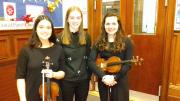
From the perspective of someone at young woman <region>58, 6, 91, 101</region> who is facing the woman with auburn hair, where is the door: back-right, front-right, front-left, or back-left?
front-left

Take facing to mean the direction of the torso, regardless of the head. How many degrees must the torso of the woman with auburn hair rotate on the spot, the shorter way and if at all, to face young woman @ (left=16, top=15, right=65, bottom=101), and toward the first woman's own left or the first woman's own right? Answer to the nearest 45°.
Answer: approximately 45° to the first woman's own right

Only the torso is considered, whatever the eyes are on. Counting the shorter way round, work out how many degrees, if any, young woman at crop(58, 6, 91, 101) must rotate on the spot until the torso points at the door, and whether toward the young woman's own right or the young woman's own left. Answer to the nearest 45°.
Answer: approximately 135° to the young woman's own left

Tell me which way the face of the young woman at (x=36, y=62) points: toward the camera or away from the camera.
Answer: toward the camera

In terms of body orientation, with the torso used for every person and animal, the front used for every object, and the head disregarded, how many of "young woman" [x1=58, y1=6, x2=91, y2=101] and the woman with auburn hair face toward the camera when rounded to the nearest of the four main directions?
2

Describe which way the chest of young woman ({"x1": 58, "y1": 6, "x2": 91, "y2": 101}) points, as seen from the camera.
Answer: toward the camera

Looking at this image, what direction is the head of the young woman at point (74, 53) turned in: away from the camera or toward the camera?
toward the camera

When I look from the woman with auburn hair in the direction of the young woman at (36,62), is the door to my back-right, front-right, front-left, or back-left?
back-right

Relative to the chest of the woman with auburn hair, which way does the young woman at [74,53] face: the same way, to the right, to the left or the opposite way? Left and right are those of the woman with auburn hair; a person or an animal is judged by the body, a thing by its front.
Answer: the same way

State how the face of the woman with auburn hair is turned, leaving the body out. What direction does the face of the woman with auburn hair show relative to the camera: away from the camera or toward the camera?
toward the camera

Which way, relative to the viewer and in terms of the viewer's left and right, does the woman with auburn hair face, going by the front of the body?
facing the viewer
